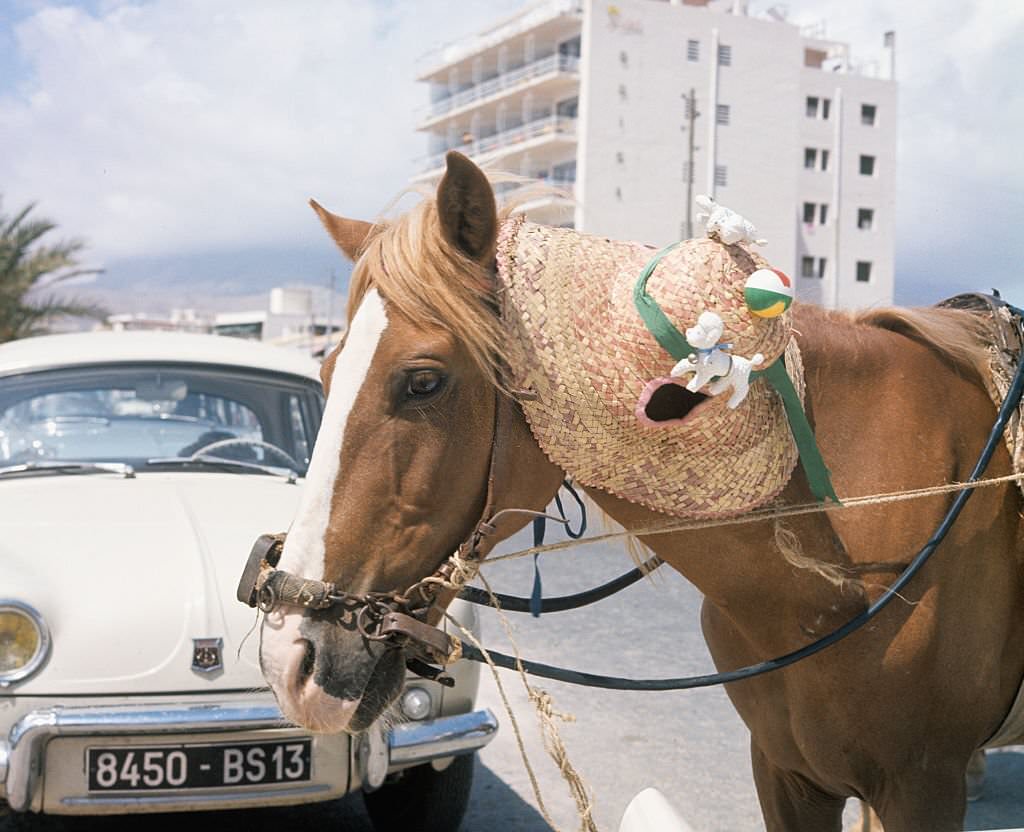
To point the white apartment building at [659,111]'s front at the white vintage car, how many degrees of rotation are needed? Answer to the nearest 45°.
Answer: approximately 45° to its left

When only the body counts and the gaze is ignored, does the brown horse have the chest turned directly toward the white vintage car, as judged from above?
no

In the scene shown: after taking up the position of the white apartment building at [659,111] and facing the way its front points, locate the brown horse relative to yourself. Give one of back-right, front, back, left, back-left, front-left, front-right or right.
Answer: front-left

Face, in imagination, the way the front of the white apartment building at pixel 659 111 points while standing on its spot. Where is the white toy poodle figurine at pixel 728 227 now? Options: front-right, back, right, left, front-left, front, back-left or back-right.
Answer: front-left

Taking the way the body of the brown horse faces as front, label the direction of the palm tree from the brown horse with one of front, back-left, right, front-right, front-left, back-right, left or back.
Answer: right

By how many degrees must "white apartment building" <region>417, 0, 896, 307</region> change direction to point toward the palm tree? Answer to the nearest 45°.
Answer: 0° — it already faces it

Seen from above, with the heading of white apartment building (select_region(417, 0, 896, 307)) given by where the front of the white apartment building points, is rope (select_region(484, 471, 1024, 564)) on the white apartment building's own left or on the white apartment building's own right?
on the white apartment building's own left

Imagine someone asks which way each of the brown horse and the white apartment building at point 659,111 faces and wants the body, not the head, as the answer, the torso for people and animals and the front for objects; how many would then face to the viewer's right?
0

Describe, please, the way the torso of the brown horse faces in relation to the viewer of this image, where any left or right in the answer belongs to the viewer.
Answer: facing the viewer and to the left of the viewer

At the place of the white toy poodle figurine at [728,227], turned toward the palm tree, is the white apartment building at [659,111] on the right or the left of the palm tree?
right

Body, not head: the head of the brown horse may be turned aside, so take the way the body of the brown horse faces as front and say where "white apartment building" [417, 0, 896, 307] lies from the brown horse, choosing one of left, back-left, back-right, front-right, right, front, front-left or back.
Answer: back-right

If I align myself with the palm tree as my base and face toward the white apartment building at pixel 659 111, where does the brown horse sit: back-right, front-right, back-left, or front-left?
back-right

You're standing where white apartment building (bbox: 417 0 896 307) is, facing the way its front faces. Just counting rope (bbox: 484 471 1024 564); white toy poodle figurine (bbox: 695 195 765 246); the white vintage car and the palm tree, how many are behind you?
0
